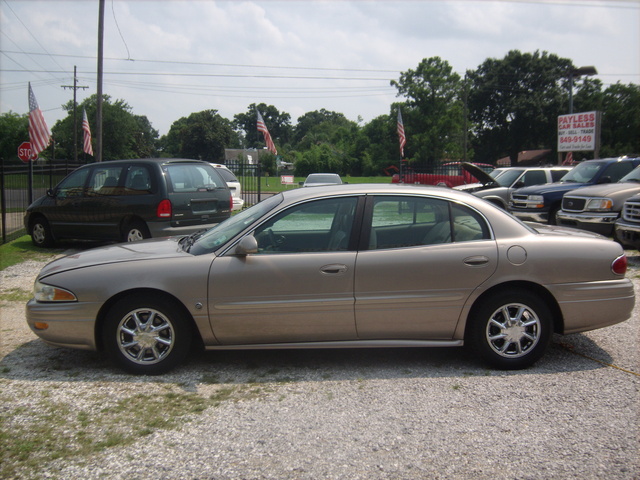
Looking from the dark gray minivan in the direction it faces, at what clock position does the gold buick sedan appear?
The gold buick sedan is roughly at 7 o'clock from the dark gray minivan.

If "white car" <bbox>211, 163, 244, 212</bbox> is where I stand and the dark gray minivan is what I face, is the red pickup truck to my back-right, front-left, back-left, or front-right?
back-left

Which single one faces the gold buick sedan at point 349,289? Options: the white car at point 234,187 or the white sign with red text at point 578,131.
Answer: the white sign with red text

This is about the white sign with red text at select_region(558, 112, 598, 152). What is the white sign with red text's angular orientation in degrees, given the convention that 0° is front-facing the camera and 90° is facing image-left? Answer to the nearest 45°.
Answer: approximately 0°

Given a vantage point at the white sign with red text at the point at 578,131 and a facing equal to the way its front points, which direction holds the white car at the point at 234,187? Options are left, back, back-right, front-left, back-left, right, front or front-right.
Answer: front-right

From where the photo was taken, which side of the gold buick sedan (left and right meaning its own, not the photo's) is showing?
left

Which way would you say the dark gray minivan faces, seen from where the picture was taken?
facing away from the viewer and to the left of the viewer

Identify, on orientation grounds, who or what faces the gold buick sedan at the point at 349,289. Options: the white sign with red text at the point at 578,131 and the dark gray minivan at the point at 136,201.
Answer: the white sign with red text

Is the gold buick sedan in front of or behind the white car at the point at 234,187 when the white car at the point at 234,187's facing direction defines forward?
behind

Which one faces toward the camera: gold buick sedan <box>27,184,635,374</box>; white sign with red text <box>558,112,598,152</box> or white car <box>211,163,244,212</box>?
the white sign with red text

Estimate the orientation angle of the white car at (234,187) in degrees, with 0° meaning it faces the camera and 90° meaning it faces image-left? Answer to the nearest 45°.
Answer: approximately 135°

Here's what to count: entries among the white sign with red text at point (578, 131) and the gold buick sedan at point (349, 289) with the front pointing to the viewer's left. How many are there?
1
